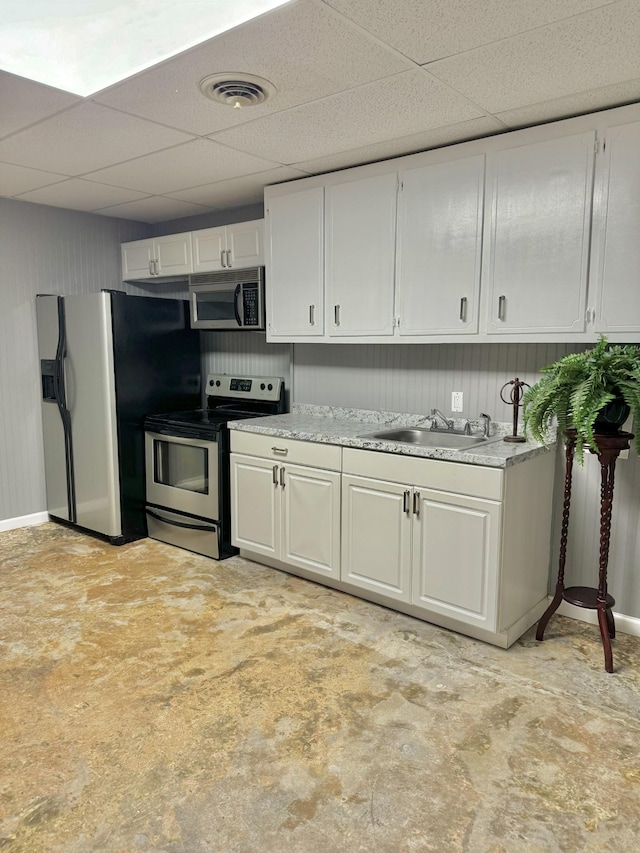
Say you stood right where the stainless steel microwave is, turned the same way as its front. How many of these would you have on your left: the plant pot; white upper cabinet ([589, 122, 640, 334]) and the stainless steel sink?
3

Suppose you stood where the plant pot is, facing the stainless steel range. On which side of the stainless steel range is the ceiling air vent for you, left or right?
left

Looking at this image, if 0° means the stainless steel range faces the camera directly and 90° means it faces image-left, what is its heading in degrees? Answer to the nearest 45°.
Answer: approximately 45°

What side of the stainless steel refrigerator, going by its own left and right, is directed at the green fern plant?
left

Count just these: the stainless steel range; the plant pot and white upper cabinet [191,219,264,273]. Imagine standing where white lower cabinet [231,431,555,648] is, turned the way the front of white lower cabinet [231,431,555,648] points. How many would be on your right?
2

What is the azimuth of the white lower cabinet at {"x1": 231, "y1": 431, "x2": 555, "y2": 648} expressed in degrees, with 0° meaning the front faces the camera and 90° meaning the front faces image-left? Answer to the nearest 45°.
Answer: approximately 45°
